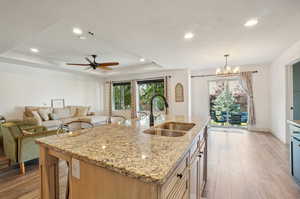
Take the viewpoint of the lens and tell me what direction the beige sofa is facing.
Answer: facing the viewer and to the right of the viewer

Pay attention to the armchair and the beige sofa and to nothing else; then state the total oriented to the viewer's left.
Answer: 0

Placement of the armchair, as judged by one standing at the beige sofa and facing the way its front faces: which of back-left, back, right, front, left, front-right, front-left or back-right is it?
front-right

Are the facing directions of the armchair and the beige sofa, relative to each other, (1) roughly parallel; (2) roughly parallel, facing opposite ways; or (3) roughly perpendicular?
roughly perpendicular

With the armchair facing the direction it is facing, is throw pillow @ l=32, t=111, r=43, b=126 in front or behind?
in front

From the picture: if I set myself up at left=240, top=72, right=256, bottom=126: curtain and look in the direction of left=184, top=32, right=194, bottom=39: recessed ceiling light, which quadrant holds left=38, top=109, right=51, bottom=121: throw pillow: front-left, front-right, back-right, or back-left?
front-right

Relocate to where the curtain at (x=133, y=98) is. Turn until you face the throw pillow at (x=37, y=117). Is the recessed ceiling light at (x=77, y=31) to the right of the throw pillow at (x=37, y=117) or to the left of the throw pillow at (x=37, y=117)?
left

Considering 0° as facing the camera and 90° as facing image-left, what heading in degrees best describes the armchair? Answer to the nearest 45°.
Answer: approximately 225°

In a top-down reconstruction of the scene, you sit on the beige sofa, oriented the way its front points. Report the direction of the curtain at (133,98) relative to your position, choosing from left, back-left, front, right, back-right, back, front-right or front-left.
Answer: front-left

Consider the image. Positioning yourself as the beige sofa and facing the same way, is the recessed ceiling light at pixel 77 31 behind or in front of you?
in front

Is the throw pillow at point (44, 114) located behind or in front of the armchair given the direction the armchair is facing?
in front
